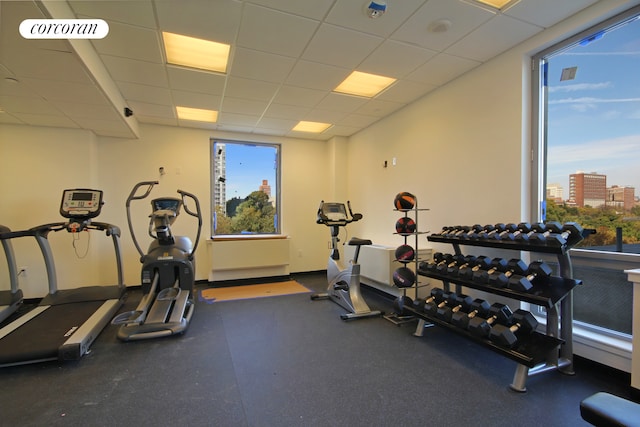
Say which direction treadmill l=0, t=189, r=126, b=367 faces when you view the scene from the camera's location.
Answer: facing away from the viewer and to the right of the viewer

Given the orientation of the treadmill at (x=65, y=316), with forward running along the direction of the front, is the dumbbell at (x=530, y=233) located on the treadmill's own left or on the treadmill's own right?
on the treadmill's own right

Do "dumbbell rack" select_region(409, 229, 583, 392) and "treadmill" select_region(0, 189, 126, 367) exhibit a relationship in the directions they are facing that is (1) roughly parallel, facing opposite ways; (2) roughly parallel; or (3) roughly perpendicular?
roughly perpendicular

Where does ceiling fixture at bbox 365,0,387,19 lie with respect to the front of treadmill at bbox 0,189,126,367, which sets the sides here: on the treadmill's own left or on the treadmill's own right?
on the treadmill's own right

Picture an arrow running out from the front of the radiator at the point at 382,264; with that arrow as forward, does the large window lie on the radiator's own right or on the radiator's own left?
on the radiator's own left

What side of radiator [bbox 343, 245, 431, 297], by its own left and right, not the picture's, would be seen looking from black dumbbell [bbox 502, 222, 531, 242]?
left

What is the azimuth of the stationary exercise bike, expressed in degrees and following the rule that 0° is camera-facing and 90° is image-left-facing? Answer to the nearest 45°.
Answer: approximately 135°

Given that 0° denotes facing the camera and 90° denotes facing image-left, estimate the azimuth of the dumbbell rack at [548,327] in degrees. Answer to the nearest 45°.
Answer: approximately 45°

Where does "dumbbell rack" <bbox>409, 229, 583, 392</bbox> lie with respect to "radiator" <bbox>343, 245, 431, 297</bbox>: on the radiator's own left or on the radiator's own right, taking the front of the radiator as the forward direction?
on the radiator's own left

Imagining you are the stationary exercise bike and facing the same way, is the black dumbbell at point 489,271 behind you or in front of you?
behind
